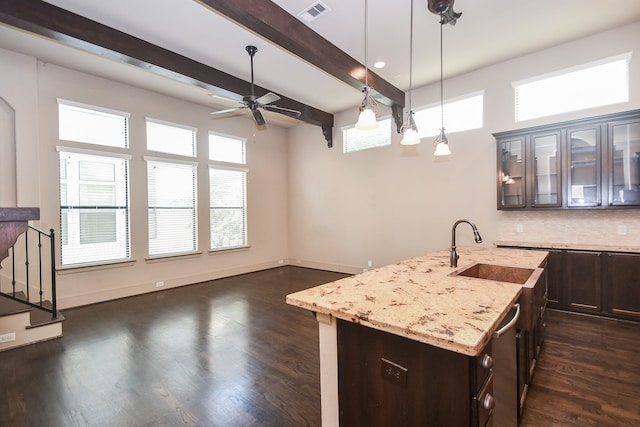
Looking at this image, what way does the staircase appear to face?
to the viewer's right

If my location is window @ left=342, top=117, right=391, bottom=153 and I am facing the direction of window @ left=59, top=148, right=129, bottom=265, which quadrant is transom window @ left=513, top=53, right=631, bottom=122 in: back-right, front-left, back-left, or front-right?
back-left

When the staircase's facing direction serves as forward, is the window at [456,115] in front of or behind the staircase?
in front

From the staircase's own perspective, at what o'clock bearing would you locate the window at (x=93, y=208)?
The window is roughly at 10 o'clock from the staircase.

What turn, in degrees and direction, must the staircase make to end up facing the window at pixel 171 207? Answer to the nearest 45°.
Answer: approximately 45° to its left
